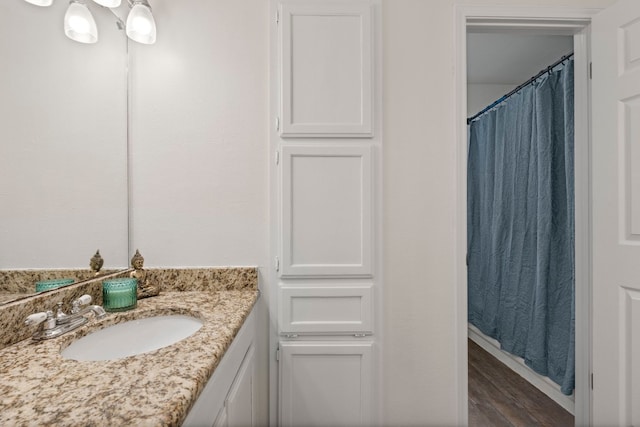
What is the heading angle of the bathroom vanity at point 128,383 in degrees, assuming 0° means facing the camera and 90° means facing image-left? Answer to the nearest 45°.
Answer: approximately 315°

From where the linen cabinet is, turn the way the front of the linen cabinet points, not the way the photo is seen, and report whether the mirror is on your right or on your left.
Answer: on your right

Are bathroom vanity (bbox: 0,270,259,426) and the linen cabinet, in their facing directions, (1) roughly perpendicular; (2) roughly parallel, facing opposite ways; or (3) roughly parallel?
roughly perpendicular

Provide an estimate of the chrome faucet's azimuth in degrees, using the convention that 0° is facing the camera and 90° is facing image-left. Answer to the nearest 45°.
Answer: approximately 315°

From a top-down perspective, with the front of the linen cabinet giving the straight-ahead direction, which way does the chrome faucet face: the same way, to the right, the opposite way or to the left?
to the left

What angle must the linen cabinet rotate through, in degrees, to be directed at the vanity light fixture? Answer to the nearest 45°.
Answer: approximately 90° to its right

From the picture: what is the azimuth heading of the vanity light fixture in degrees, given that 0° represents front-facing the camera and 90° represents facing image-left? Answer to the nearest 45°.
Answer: approximately 315°

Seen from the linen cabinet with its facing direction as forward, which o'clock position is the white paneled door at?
The white paneled door is roughly at 9 o'clock from the linen cabinet.

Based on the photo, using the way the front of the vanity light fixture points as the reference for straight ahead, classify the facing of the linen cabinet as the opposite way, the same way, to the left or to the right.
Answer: to the right

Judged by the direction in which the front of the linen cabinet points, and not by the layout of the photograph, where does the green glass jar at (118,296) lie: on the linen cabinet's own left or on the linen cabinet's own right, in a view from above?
on the linen cabinet's own right

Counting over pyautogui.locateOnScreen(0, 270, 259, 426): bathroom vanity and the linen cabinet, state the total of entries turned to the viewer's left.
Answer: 0
